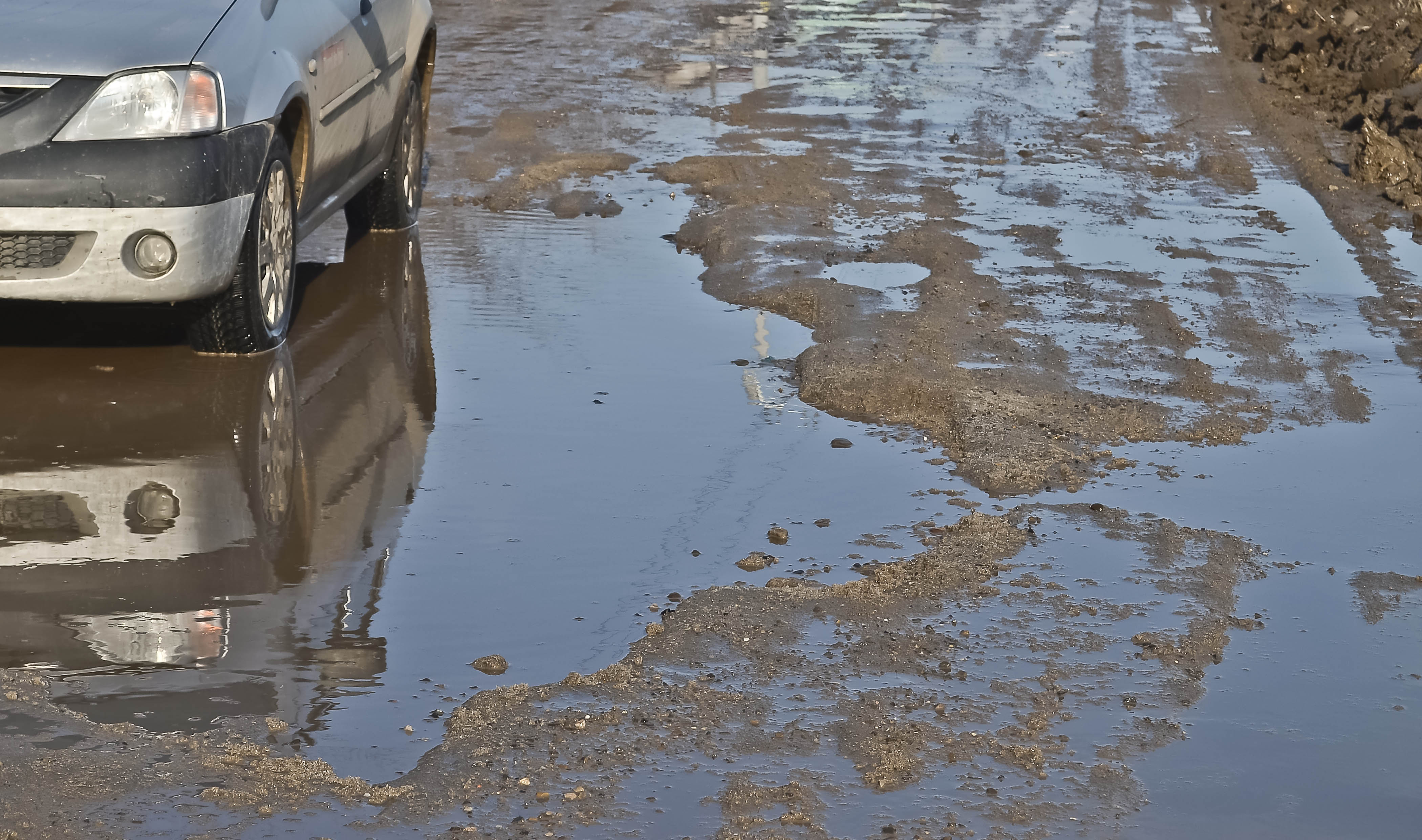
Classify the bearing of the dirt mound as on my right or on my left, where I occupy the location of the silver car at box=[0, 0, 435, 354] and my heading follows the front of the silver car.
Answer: on my left

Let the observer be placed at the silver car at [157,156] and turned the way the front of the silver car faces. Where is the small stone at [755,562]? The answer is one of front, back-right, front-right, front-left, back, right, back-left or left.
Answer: front-left

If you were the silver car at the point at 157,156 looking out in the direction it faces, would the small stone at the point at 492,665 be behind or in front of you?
in front

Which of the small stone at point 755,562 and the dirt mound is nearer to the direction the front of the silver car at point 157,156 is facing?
the small stone

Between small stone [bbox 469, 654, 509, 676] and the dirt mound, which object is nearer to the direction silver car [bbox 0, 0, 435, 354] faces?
the small stone

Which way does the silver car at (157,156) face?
toward the camera
